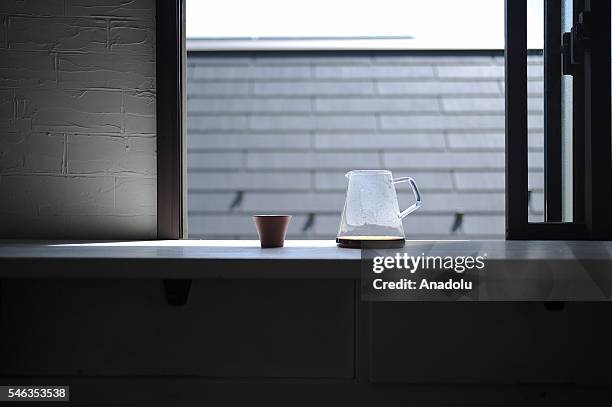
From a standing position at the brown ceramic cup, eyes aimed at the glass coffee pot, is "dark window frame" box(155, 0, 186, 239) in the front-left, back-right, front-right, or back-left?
back-left

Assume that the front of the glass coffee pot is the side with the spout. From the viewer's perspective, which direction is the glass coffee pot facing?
to the viewer's left

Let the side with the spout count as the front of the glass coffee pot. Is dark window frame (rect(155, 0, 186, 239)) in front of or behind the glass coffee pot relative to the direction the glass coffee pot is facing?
in front

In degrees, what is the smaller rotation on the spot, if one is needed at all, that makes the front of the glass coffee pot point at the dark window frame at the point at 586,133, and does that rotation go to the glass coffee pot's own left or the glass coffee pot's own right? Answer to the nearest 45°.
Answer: approximately 135° to the glass coffee pot's own right
